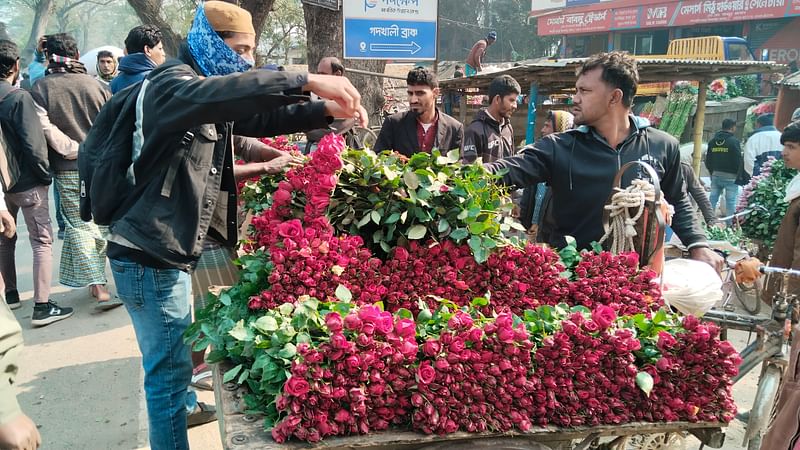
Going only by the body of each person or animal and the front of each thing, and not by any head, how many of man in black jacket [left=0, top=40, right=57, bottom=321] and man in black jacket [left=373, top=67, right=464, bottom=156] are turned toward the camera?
1

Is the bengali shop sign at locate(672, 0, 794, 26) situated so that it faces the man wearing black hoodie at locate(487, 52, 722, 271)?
yes

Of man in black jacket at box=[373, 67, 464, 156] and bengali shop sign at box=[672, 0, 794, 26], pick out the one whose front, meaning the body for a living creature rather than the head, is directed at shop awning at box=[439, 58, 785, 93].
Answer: the bengali shop sign

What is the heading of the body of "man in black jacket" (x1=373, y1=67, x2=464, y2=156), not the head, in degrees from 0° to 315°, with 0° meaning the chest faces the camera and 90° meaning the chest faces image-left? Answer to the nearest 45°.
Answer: approximately 0°

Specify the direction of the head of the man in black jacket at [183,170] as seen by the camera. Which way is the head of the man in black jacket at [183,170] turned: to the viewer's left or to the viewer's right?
to the viewer's right

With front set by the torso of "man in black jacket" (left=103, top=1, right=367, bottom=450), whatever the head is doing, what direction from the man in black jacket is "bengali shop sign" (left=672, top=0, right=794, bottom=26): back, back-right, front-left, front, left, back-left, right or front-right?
front-left
